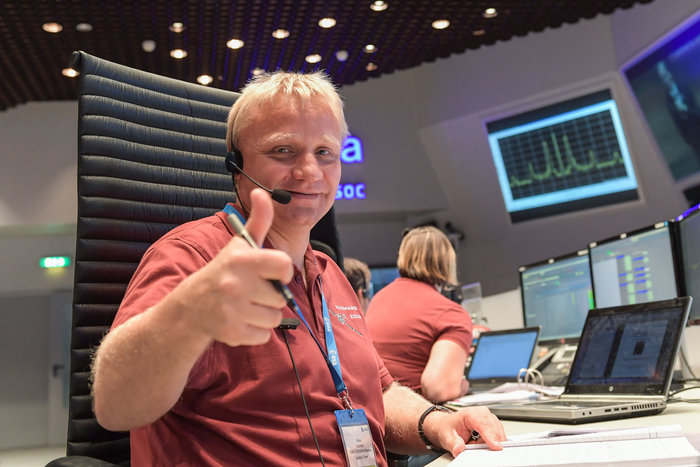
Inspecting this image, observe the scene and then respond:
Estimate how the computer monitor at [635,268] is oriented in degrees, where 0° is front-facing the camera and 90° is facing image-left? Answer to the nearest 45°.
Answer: approximately 45°

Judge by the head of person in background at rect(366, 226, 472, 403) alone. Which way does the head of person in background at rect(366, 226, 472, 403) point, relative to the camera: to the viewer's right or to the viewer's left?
to the viewer's right

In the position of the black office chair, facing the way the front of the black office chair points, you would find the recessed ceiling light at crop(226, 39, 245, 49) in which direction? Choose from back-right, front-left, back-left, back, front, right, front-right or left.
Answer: back-left

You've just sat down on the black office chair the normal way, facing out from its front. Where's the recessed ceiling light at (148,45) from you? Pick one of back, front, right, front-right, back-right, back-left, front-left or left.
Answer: back-left

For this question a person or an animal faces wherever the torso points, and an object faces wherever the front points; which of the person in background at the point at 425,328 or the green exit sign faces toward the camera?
the green exit sign

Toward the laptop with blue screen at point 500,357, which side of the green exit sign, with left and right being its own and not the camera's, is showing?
front

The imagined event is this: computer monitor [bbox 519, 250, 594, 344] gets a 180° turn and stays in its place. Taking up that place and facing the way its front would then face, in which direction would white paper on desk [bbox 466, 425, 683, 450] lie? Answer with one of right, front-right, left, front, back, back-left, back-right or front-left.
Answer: back-right

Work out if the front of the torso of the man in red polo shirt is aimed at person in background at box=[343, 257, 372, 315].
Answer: no

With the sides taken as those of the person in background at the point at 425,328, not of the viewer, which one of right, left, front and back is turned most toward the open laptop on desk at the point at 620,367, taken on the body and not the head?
right

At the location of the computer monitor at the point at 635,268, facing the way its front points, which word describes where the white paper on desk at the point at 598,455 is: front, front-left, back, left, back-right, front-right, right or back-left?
front-left

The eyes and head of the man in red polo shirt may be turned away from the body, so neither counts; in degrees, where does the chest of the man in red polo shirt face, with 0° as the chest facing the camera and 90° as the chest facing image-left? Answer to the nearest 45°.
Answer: approximately 315°

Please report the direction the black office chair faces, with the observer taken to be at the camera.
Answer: facing the viewer and to the right of the viewer

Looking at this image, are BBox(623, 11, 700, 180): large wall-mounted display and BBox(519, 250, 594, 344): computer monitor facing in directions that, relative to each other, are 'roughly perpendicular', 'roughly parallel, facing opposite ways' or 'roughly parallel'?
roughly parallel

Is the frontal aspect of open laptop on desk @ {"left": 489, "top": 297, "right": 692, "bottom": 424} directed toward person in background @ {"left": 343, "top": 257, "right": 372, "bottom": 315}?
no

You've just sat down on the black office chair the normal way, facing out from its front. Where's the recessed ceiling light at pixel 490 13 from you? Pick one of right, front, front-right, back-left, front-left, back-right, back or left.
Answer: left

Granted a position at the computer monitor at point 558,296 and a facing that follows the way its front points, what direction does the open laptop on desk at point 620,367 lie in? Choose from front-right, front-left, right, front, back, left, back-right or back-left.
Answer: front-left

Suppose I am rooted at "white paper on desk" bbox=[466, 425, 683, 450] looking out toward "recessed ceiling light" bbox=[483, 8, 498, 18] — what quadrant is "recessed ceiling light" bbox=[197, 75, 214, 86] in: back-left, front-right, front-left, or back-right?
front-left

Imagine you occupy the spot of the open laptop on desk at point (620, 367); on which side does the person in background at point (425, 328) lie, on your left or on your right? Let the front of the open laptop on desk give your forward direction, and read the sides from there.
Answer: on your right
